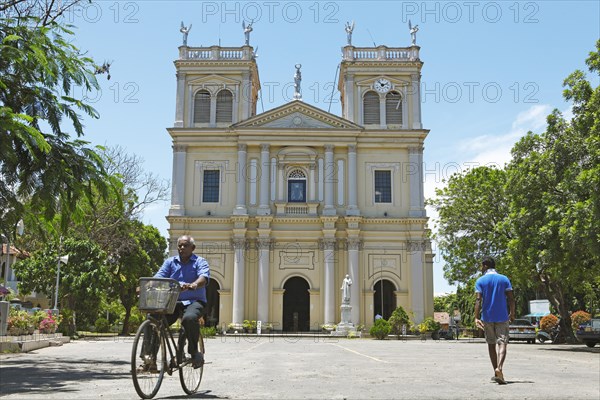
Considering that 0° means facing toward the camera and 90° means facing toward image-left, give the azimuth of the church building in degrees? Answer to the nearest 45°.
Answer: approximately 0°

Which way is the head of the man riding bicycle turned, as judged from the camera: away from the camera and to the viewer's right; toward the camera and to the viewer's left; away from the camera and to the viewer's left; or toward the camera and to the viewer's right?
toward the camera and to the viewer's left

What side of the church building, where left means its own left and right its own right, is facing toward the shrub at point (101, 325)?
right

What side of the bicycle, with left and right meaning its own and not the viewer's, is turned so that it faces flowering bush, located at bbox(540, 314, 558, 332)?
back

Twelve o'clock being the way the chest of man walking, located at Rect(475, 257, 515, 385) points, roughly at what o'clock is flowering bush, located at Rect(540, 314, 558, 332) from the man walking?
The flowering bush is roughly at 12 o'clock from the man walking.

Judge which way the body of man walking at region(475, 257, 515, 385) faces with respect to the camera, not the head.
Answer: away from the camera

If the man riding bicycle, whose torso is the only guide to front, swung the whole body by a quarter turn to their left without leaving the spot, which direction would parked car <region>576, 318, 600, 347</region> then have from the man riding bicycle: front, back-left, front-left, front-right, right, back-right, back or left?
left

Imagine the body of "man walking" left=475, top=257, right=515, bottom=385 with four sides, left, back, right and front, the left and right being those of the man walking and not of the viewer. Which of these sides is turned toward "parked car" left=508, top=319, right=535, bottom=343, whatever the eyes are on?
front

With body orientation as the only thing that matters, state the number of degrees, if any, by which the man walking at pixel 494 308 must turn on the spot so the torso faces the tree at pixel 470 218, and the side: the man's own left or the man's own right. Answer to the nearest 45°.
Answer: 0° — they already face it

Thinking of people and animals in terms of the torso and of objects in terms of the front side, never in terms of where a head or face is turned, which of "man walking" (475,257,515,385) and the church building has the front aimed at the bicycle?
the church building

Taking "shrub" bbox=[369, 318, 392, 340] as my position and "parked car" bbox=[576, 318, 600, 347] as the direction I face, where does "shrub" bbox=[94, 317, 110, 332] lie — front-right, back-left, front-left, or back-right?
back-right

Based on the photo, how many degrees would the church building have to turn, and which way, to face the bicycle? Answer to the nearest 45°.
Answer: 0° — it already faces it

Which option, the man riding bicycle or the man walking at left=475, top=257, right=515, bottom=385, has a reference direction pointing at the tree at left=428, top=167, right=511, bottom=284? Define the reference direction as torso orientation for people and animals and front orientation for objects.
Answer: the man walking

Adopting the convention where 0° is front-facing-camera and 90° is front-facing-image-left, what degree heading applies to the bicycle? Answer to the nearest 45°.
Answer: approximately 45°

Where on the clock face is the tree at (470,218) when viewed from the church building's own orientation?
The tree is roughly at 10 o'clock from the church building.

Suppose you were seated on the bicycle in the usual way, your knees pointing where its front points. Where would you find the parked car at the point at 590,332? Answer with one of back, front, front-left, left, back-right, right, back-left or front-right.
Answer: back

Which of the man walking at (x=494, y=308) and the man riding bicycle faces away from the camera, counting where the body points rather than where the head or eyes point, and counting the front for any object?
the man walking
